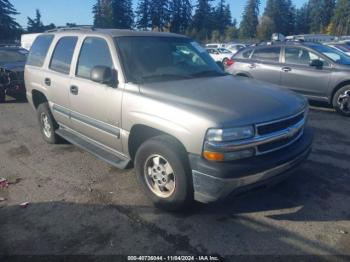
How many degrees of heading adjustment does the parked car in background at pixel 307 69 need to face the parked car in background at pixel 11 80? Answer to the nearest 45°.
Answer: approximately 135° to its right

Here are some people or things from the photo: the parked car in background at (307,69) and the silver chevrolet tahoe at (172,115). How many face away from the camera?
0

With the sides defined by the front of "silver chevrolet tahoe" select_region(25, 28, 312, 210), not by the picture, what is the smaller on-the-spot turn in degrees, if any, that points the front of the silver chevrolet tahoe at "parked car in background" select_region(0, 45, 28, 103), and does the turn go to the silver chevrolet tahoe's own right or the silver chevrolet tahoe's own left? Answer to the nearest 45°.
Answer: approximately 180°

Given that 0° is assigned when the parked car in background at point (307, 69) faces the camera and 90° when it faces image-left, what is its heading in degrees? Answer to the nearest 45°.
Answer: approximately 315°

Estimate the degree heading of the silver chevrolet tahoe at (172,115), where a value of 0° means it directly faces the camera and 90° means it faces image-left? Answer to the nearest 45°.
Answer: approximately 315°

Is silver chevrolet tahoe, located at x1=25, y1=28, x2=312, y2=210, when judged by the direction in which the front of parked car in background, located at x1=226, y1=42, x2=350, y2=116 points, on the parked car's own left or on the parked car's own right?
on the parked car's own right

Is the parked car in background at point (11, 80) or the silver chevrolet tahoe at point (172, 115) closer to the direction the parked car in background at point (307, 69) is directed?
the silver chevrolet tahoe

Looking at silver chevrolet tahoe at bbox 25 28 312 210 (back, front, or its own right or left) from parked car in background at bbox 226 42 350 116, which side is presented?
left
